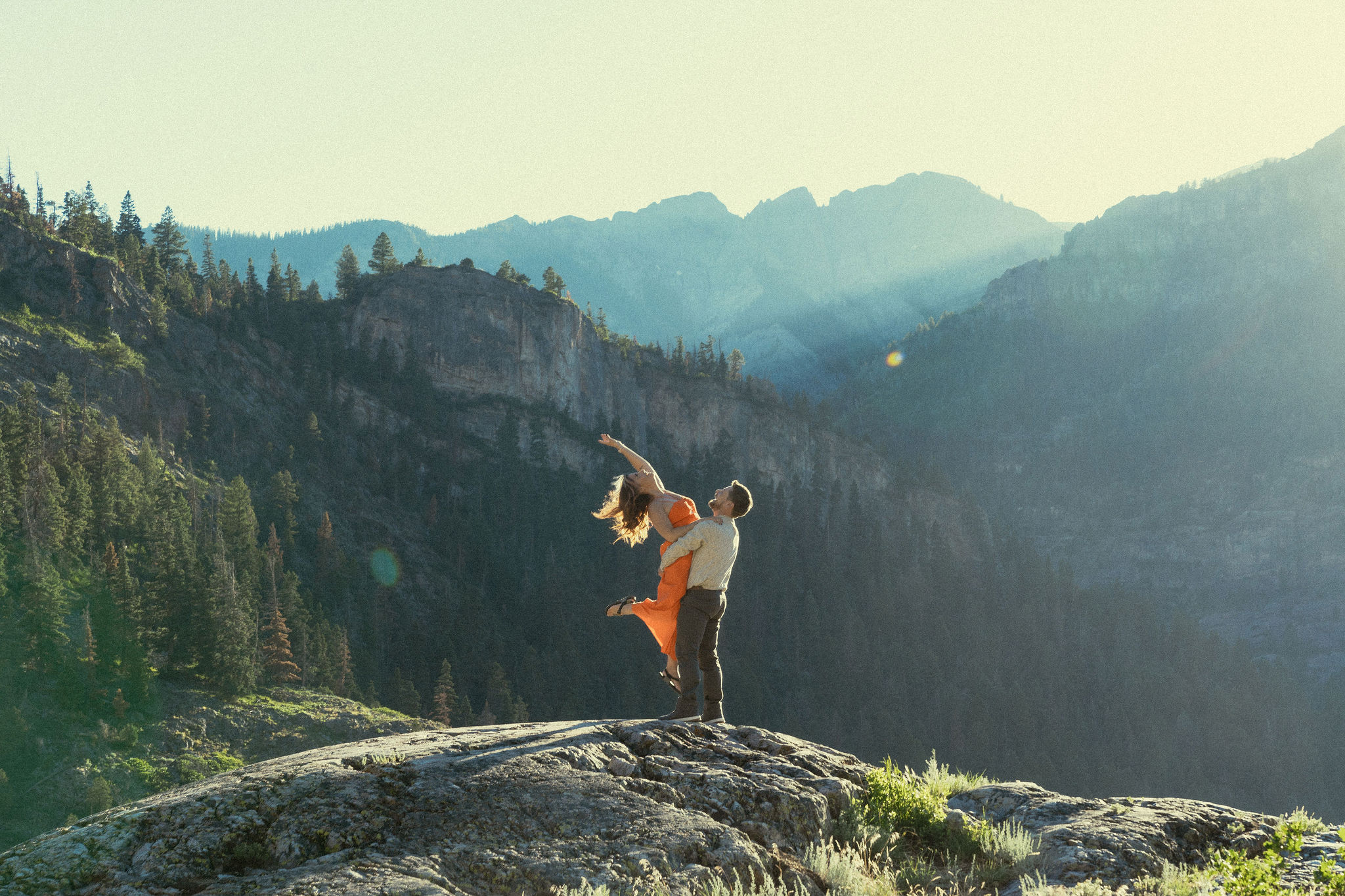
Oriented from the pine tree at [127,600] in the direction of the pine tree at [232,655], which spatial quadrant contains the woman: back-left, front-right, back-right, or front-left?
front-right

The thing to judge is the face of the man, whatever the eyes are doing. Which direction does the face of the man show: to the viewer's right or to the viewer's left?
to the viewer's left

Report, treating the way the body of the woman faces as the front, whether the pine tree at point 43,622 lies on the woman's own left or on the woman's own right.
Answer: on the woman's own left

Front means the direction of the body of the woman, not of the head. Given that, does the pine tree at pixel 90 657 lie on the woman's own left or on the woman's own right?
on the woman's own left

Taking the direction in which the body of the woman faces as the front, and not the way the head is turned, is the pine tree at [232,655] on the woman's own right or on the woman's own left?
on the woman's own left

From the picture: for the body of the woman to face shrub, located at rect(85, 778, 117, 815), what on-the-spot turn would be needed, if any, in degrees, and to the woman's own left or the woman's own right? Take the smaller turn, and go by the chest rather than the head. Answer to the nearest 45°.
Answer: approximately 135° to the woman's own left

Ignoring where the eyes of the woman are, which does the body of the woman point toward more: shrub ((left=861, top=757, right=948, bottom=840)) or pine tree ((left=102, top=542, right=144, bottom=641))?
the shrub

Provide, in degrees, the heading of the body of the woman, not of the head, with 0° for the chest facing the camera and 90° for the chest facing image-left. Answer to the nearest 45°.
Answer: approximately 270°

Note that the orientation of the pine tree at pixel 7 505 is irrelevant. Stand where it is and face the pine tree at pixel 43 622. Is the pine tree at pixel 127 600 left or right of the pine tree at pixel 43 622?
left
